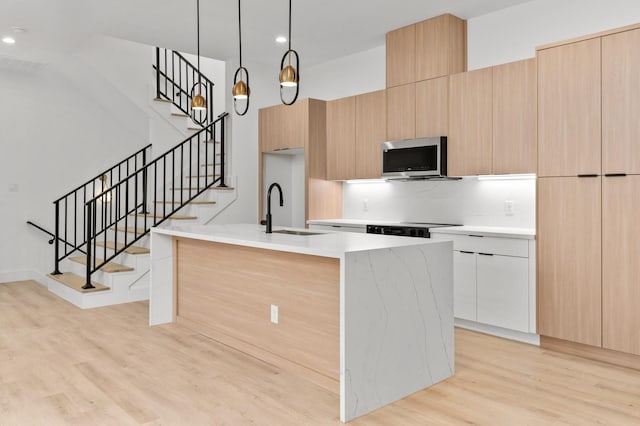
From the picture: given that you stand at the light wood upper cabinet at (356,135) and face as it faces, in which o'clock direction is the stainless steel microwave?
The stainless steel microwave is roughly at 9 o'clock from the light wood upper cabinet.

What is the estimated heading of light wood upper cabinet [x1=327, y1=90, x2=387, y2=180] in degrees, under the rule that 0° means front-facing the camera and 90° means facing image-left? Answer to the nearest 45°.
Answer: approximately 45°

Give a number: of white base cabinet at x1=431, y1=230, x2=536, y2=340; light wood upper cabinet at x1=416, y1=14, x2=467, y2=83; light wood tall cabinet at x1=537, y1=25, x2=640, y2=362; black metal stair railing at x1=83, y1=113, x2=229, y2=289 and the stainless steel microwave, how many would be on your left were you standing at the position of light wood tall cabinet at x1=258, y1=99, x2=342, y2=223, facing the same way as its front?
4
